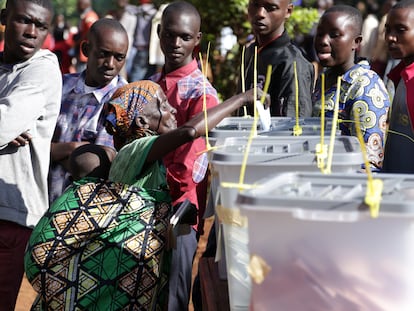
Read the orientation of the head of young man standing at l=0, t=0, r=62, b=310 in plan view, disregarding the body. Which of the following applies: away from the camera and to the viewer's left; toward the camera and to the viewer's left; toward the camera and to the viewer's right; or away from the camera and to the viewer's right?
toward the camera and to the viewer's right

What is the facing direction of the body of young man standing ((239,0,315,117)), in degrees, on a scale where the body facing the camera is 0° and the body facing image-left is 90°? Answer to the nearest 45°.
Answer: approximately 45°

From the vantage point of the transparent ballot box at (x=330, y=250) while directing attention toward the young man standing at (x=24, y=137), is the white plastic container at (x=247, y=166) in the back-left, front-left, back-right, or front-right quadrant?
front-right

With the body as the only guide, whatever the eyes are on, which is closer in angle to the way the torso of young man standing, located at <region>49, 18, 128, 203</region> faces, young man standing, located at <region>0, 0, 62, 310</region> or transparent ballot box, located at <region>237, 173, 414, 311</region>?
the transparent ballot box

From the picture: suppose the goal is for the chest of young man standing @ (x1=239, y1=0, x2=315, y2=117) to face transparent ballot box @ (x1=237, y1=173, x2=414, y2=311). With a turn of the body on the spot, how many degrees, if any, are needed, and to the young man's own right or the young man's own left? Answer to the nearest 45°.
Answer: approximately 45° to the young man's own left

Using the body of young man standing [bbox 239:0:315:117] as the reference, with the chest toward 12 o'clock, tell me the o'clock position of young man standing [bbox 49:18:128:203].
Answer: young man standing [bbox 49:18:128:203] is roughly at 1 o'clock from young man standing [bbox 239:0:315:117].

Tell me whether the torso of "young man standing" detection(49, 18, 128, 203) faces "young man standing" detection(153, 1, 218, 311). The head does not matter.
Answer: no

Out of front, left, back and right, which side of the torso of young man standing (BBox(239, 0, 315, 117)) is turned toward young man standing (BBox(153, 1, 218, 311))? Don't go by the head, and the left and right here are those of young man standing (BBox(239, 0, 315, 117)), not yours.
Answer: front

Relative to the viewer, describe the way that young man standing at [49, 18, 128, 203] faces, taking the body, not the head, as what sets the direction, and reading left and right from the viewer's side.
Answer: facing the viewer and to the right of the viewer

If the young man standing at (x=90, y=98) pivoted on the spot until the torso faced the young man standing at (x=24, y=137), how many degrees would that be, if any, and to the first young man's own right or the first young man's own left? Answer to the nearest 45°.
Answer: approximately 90° to the first young man's own right

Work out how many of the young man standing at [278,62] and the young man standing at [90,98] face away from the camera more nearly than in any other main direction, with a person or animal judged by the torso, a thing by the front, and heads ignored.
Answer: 0
